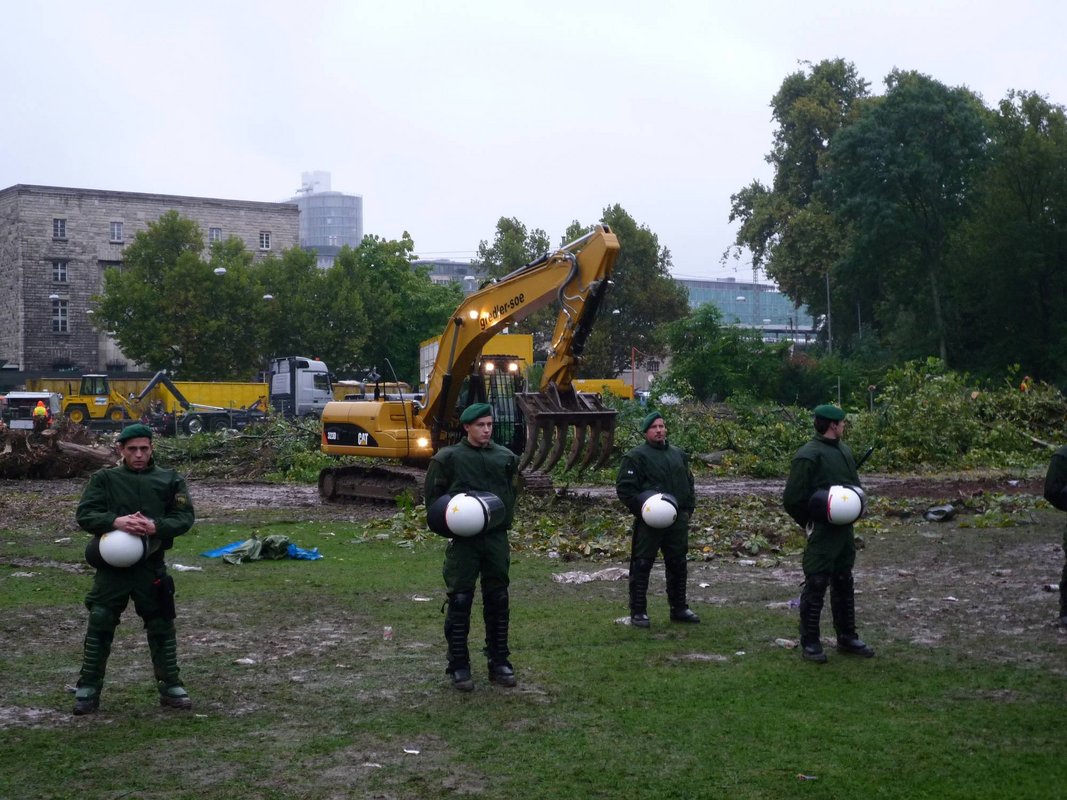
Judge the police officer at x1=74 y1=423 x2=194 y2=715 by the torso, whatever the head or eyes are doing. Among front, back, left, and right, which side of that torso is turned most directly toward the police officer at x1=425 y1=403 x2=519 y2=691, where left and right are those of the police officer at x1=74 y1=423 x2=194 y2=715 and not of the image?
left

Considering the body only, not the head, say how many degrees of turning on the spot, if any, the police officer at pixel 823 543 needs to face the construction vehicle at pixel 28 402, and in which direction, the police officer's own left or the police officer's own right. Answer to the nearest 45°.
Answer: approximately 180°

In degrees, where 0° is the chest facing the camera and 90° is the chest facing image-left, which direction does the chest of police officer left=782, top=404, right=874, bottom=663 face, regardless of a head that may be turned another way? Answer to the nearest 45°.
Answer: approximately 315°

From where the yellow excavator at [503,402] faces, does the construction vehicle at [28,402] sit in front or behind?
behind

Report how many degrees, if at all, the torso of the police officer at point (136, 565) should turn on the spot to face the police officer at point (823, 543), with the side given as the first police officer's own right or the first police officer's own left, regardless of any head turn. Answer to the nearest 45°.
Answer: approximately 90° to the first police officer's own left

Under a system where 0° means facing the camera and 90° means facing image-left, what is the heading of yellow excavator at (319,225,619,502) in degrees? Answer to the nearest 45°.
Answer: approximately 315°
